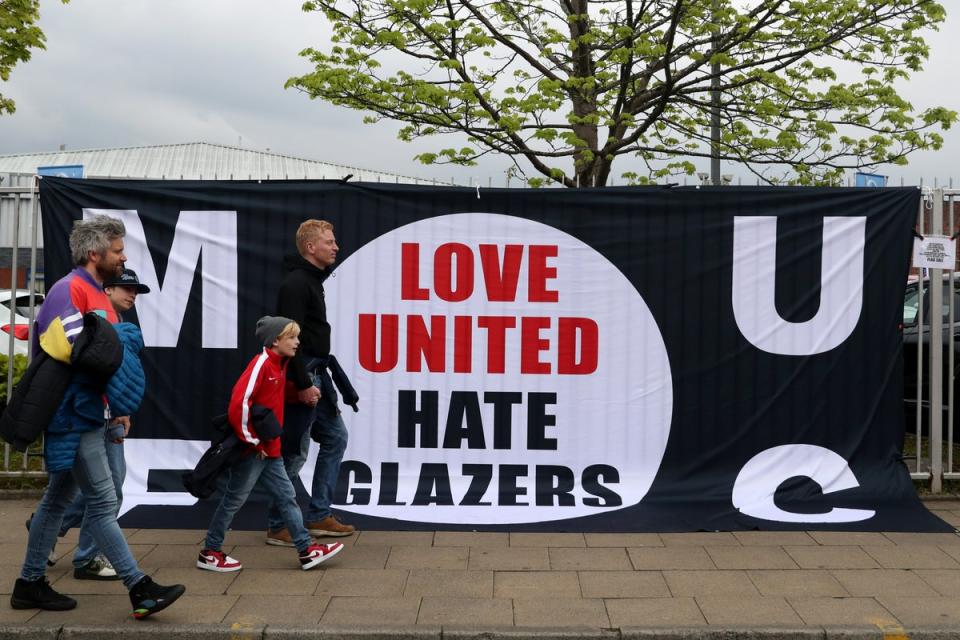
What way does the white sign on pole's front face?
toward the camera

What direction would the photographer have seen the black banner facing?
facing the viewer

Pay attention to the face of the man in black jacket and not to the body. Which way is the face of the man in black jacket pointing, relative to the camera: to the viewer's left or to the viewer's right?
to the viewer's right

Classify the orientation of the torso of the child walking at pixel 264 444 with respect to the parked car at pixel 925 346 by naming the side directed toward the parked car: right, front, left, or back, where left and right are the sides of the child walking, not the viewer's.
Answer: front

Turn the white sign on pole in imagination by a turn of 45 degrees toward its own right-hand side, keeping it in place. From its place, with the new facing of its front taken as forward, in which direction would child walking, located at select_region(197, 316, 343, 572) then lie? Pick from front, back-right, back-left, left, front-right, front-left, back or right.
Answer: front

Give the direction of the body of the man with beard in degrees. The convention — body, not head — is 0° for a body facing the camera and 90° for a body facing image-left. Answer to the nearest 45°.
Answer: approximately 270°

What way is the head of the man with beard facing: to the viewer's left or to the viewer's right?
to the viewer's right

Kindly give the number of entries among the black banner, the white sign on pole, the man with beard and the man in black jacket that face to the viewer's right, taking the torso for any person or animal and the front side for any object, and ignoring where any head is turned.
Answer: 2

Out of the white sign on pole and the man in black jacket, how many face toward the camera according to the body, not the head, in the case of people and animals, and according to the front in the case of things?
1

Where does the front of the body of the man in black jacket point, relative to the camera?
to the viewer's right

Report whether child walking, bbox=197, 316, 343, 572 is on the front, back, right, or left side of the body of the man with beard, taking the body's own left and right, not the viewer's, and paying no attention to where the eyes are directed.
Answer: front

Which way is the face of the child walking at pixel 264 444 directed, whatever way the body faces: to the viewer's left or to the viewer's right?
to the viewer's right

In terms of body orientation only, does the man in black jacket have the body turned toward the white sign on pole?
yes

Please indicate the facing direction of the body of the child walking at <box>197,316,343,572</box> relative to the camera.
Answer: to the viewer's right
